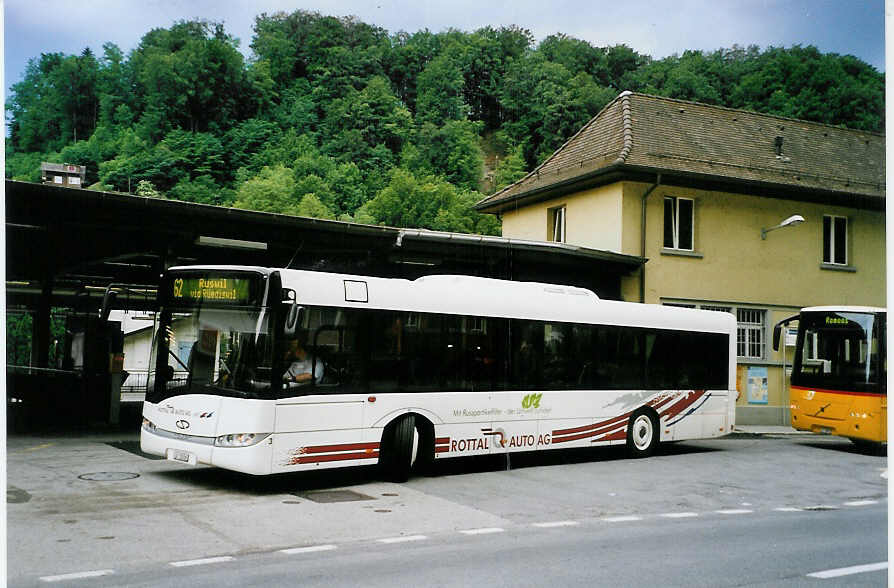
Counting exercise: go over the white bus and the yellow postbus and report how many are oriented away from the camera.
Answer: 0

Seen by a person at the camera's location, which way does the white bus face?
facing the viewer and to the left of the viewer
